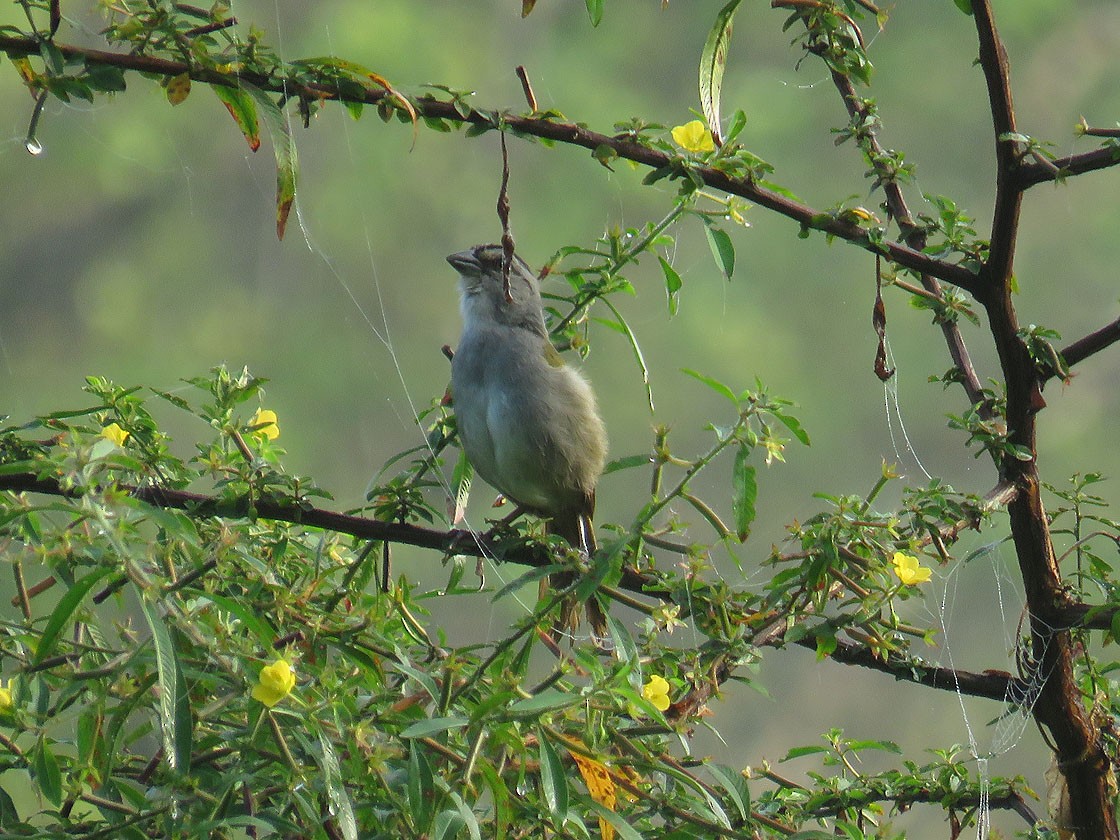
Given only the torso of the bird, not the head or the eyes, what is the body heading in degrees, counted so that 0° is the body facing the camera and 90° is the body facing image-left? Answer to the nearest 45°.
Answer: approximately 45°

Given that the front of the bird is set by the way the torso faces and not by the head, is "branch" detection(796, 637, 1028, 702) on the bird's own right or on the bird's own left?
on the bird's own left

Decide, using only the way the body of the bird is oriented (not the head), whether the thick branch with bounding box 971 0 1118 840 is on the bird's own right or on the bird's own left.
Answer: on the bird's own left

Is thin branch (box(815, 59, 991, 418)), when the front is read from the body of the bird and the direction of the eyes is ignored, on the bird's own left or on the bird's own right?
on the bird's own left
